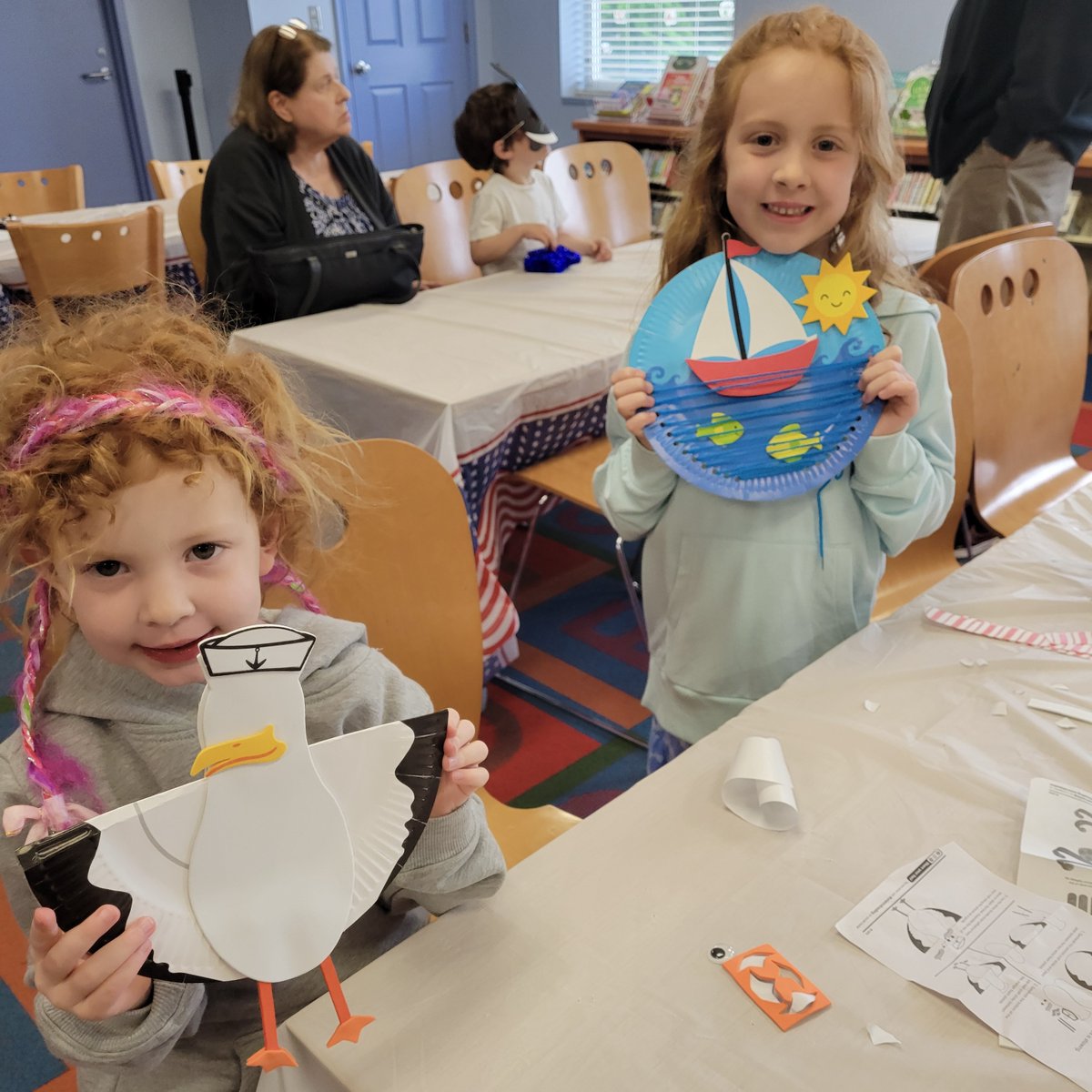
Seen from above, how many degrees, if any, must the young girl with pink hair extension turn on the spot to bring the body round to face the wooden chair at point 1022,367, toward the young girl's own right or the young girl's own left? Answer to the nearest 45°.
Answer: approximately 135° to the young girl's own left

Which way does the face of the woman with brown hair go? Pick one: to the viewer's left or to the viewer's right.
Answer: to the viewer's right

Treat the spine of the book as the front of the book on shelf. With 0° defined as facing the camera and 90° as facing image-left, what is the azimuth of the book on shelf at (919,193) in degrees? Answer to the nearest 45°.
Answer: approximately 0°

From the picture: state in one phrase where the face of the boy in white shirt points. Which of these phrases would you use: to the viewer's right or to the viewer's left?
to the viewer's right

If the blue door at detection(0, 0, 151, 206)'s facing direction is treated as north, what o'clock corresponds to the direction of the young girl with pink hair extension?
The young girl with pink hair extension is roughly at 12 o'clock from the blue door.

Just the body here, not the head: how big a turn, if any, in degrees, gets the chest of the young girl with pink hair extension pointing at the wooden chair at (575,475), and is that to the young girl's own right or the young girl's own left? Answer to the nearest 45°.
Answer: approximately 135° to the young girl's own left

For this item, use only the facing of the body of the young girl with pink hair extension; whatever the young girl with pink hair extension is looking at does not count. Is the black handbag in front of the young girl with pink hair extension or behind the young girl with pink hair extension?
behind

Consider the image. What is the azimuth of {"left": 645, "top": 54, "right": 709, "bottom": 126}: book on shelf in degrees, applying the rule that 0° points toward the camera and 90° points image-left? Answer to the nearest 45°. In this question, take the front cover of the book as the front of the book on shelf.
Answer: approximately 0°

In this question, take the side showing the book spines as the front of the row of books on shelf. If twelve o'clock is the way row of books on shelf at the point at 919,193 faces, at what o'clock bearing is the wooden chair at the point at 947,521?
The wooden chair is roughly at 12 o'clock from the row of books on shelf.
